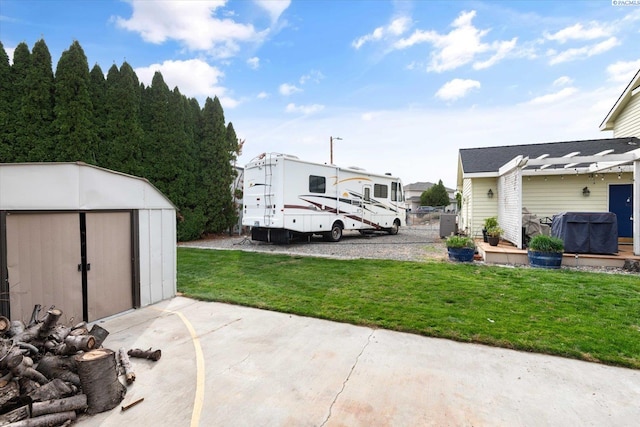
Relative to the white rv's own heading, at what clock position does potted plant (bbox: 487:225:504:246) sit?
The potted plant is roughly at 2 o'clock from the white rv.

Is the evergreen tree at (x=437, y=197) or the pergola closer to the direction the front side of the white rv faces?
the evergreen tree

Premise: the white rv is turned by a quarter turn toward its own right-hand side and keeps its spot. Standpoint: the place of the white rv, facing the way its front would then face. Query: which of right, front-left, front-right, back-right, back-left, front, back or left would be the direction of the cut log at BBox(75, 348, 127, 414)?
front-right

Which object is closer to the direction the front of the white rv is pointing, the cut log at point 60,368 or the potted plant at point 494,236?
the potted plant

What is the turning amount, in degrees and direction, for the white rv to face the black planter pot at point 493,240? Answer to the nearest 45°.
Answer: approximately 45° to its right

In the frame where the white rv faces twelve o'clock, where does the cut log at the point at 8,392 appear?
The cut log is roughly at 5 o'clock from the white rv.

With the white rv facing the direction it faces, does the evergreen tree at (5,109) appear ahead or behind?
behind

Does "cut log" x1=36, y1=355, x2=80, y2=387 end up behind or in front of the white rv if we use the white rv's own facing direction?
behind

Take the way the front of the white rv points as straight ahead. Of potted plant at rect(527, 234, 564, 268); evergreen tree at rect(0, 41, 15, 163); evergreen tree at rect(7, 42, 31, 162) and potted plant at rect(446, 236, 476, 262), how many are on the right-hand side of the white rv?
2

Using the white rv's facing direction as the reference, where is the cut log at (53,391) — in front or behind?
behind

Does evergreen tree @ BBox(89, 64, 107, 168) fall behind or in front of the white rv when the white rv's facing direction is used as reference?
behind

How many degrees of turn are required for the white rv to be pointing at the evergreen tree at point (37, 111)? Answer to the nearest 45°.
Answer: approximately 135° to its left

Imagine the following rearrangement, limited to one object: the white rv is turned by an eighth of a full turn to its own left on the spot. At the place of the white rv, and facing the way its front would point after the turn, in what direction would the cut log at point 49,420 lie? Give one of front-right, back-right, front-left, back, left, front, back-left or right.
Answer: back

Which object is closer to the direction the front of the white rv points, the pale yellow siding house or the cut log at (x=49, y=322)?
the pale yellow siding house

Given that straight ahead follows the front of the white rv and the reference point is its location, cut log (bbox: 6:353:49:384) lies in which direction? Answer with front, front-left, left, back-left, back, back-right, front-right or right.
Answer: back-right

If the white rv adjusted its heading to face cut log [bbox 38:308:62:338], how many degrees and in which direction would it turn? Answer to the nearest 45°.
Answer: approximately 135° to its right

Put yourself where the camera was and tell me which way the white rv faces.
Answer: facing away from the viewer and to the right of the viewer
